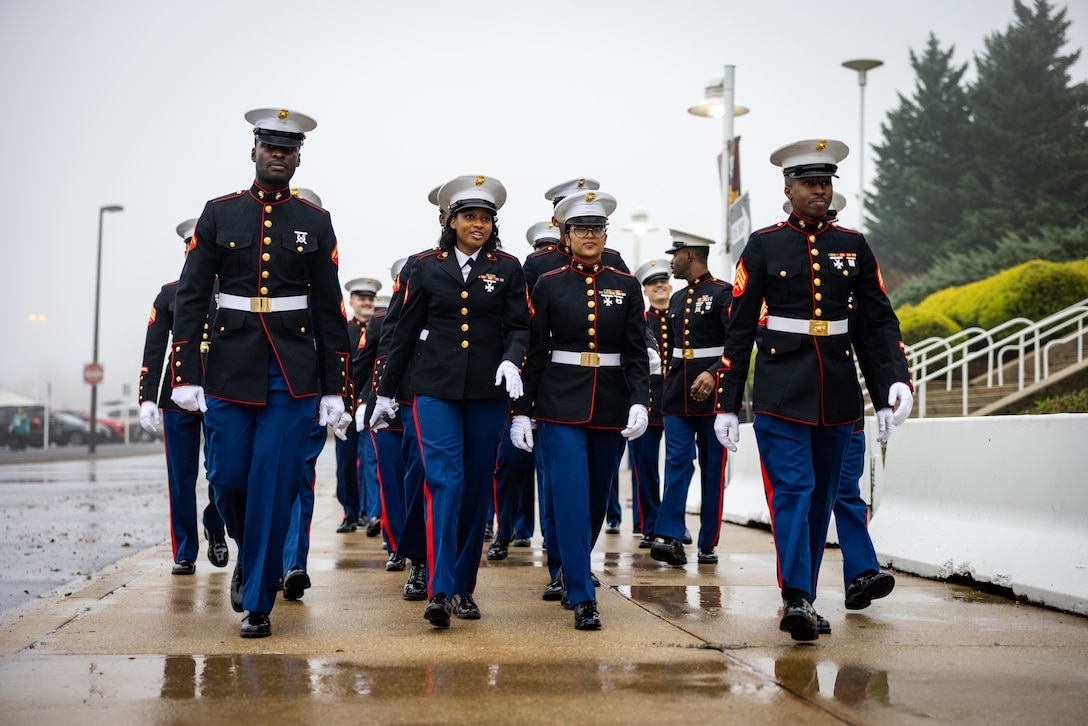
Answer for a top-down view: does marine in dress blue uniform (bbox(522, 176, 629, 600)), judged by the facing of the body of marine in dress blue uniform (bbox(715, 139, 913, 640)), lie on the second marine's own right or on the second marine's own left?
on the second marine's own right

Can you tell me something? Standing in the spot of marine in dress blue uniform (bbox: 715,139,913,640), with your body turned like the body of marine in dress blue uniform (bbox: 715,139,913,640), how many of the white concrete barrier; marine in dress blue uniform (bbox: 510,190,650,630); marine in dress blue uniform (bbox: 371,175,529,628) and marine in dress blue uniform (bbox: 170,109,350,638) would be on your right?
3

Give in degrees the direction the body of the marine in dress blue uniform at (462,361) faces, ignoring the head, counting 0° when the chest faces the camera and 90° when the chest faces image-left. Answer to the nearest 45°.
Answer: approximately 0°

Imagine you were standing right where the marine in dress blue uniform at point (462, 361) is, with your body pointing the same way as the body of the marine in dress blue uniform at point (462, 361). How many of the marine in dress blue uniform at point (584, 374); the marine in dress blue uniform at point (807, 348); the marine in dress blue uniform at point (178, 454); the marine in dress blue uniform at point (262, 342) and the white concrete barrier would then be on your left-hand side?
3

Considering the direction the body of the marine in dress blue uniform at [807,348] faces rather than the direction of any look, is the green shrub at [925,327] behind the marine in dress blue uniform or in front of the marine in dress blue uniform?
behind

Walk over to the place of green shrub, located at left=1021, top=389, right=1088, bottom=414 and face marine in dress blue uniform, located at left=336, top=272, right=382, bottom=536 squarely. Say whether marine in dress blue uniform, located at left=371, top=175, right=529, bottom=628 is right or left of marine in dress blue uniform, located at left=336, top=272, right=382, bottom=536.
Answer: left

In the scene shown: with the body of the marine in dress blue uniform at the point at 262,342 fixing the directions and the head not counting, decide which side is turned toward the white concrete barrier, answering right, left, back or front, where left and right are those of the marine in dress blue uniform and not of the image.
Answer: left
